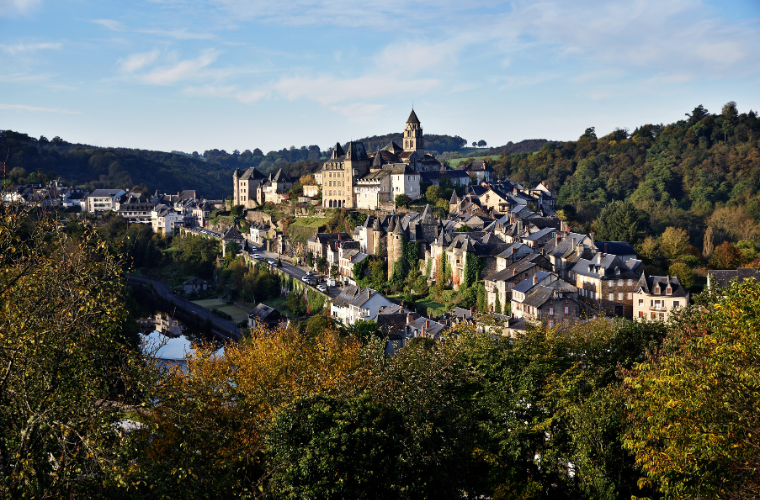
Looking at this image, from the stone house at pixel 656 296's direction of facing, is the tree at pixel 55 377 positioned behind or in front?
in front

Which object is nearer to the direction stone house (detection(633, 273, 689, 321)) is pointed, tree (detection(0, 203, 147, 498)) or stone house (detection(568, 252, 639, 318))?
the tree

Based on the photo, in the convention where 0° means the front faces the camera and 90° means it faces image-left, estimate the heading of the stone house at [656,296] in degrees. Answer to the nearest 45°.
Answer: approximately 0°

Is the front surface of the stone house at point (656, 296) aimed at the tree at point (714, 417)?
yes

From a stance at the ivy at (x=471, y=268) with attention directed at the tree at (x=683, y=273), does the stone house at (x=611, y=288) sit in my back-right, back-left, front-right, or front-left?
front-right

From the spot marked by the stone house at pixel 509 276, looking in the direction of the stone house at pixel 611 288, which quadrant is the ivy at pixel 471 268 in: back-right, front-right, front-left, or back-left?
back-left

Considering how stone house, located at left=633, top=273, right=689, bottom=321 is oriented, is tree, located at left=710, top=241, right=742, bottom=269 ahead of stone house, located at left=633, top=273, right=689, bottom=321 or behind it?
behind

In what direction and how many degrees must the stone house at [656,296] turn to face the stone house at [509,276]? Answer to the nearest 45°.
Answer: approximately 90° to its right

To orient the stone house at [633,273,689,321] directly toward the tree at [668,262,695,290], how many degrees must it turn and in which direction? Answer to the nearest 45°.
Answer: approximately 180°

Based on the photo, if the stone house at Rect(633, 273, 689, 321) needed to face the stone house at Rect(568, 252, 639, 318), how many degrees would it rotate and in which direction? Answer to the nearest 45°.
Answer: approximately 90° to its right

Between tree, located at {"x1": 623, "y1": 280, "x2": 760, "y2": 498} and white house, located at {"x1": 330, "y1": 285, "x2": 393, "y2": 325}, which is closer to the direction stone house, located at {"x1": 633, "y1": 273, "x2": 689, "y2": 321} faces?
the tree
